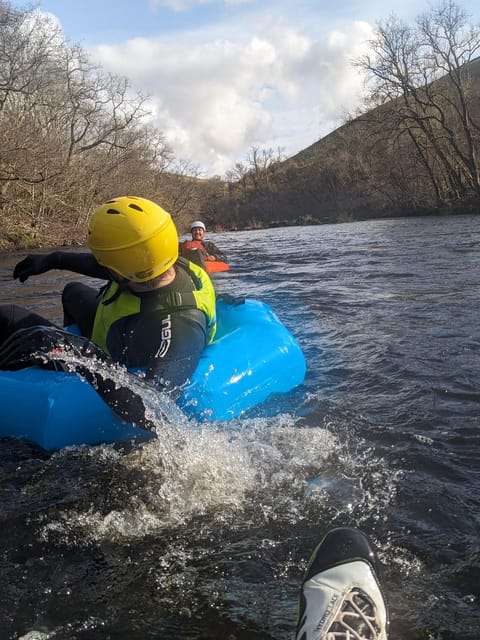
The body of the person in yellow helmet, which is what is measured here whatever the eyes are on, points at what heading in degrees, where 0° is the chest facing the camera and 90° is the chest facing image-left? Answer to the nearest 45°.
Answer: approximately 90°

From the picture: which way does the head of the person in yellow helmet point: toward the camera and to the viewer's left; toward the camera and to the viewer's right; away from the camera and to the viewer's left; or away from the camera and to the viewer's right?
away from the camera and to the viewer's left
